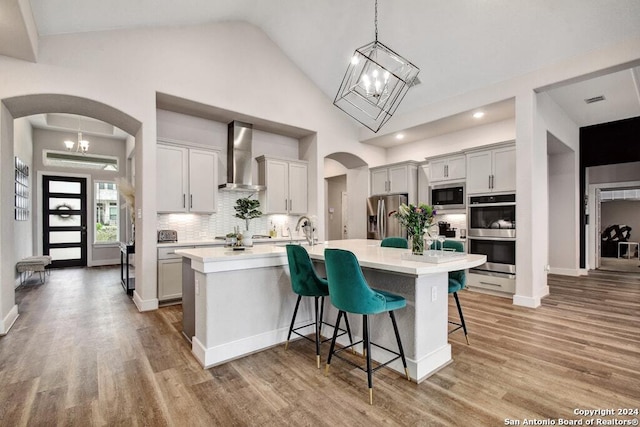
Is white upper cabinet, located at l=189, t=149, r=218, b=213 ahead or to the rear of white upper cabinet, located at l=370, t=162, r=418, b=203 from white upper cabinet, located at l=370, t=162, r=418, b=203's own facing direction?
ahead

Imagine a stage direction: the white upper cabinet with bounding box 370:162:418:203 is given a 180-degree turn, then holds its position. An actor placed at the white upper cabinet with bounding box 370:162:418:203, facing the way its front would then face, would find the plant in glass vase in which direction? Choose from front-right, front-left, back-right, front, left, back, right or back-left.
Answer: back-right

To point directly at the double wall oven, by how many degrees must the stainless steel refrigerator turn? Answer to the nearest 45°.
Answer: approximately 90° to its left

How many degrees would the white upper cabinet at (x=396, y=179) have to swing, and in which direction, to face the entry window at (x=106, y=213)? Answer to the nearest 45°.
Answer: approximately 45° to its right

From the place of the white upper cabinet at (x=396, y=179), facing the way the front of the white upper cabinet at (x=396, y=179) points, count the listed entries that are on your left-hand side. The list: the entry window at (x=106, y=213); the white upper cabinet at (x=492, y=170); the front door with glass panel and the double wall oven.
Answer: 2

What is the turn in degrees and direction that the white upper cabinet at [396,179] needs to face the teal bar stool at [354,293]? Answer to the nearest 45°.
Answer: approximately 45° to its left

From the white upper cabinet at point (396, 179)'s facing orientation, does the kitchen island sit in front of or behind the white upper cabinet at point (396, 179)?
in front

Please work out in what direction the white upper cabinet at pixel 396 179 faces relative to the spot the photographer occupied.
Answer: facing the viewer and to the left of the viewer

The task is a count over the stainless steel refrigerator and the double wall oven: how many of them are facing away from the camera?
0

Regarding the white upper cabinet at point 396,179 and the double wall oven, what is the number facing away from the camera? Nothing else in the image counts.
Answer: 0

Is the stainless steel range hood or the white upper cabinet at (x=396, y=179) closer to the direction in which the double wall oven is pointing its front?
the stainless steel range hood
